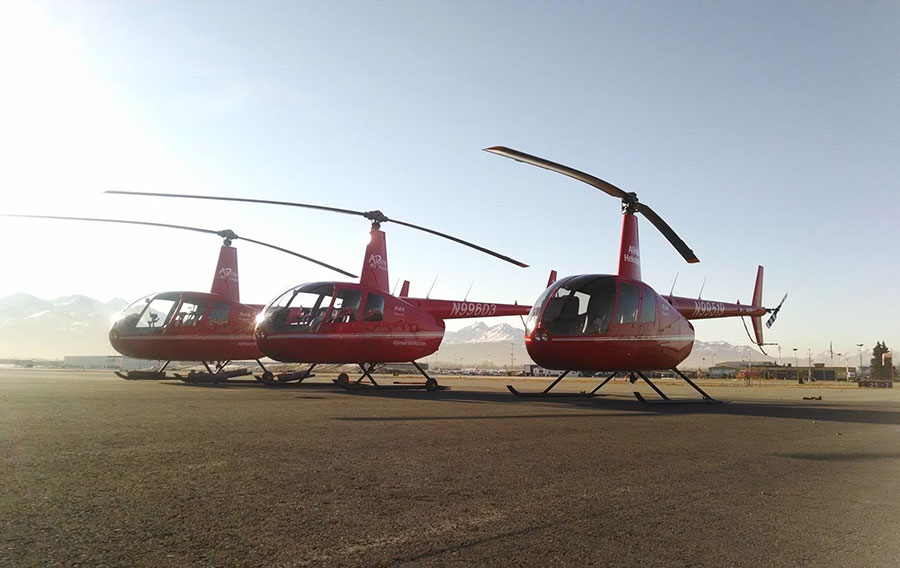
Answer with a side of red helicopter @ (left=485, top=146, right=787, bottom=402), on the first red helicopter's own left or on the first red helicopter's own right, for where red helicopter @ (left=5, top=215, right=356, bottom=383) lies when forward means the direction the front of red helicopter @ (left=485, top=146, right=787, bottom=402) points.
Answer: on the first red helicopter's own right

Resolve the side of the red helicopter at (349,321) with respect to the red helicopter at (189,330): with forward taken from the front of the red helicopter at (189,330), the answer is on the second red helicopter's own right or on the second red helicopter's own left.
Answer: on the second red helicopter's own left

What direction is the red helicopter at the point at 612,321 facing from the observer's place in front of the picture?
facing the viewer and to the left of the viewer

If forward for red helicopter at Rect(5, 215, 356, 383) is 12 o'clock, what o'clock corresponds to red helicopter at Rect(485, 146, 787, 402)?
red helicopter at Rect(485, 146, 787, 402) is roughly at 8 o'clock from red helicopter at Rect(5, 215, 356, 383).

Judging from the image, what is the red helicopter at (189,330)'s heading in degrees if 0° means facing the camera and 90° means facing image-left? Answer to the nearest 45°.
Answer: approximately 90°

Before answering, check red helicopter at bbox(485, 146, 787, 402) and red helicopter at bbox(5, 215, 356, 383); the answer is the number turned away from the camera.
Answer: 0
